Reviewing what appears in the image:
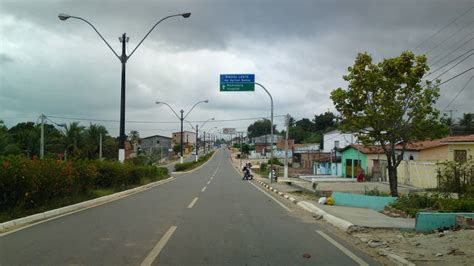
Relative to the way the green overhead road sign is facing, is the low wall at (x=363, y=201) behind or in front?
in front

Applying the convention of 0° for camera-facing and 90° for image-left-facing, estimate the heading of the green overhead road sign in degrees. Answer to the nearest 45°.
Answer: approximately 0°

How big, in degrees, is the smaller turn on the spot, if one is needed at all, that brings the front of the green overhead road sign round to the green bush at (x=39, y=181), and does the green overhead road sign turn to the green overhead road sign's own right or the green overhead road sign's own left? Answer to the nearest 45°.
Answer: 0° — it already faces it

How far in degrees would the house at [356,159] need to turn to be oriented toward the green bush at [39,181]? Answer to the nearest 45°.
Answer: approximately 45° to its left

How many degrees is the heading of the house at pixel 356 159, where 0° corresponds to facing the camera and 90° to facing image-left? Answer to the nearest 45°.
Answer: approximately 45°

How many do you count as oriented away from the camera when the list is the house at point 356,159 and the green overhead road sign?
0

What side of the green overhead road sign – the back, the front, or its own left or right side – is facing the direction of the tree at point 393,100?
front

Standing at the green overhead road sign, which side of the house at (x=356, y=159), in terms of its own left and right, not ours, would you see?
front

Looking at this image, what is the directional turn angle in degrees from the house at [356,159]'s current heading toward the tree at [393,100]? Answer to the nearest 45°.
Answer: approximately 45° to its left

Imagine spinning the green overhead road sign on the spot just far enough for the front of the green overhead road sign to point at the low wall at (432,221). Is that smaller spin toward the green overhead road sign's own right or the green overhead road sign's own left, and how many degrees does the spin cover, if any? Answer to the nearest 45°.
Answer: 0° — it already faces it

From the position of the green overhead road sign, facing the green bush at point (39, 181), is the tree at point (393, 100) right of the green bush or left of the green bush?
left

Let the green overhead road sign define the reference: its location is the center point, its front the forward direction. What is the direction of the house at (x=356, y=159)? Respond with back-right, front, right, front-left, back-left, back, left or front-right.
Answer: back-left
